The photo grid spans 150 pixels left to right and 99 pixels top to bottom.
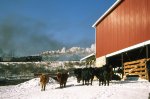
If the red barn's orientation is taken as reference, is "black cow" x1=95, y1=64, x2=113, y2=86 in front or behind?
in front

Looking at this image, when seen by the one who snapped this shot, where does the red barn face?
facing the viewer and to the left of the viewer
